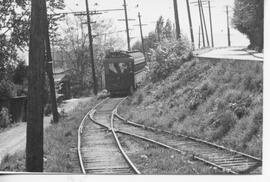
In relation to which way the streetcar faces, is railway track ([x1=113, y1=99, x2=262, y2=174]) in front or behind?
in front

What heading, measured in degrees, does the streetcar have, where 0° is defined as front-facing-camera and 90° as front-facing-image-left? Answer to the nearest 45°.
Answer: approximately 0°

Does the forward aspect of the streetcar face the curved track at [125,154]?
yes

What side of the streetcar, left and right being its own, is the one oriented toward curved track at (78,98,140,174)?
front

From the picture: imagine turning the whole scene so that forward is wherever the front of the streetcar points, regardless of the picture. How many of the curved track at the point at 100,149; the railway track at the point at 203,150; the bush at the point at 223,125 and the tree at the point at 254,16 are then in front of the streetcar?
4

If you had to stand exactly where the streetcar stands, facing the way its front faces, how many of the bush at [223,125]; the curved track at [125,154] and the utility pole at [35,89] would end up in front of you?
3

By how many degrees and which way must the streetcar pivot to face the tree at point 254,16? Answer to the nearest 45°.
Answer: approximately 90° to its left

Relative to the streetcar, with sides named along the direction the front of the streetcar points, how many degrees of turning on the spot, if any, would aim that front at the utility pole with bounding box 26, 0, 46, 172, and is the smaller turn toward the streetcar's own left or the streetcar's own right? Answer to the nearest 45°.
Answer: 0° — it already faces it

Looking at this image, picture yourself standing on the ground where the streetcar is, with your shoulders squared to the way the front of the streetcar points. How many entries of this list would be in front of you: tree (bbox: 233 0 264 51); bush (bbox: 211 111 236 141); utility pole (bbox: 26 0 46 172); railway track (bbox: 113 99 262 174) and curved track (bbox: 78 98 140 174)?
4

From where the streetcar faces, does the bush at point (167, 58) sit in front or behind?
in front

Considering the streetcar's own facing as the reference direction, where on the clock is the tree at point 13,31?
The tree is roughly at 1 o'clock from the streetcar.
